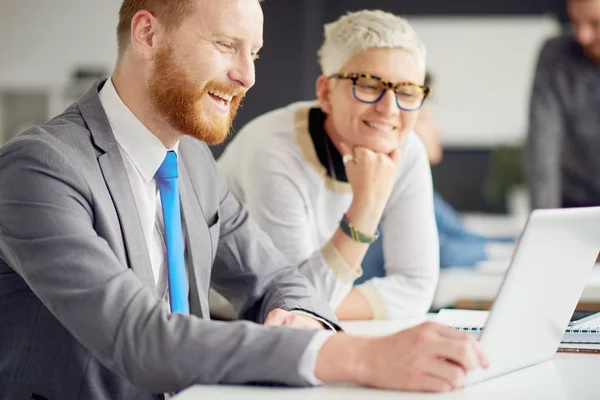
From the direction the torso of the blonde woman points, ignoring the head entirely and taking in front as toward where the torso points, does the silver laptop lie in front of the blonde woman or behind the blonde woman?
in front

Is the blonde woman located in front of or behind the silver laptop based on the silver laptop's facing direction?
in front

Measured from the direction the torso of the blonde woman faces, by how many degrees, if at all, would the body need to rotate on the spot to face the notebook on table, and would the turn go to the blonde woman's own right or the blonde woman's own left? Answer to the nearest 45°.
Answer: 0° — they already face it

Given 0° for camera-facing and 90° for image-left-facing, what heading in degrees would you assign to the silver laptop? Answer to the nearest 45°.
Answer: approximately 135°

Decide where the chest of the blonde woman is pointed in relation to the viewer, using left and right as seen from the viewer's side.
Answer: facing the viewer and to the right of the viewer

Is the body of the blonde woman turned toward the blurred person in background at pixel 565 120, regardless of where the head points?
no

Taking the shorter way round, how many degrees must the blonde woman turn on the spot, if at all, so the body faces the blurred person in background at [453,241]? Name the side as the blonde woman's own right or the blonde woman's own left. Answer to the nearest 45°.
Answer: approximately 135° to the blonde woman's own left

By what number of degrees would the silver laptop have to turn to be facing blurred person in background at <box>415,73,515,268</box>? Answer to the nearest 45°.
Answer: approximately 45° to its right
